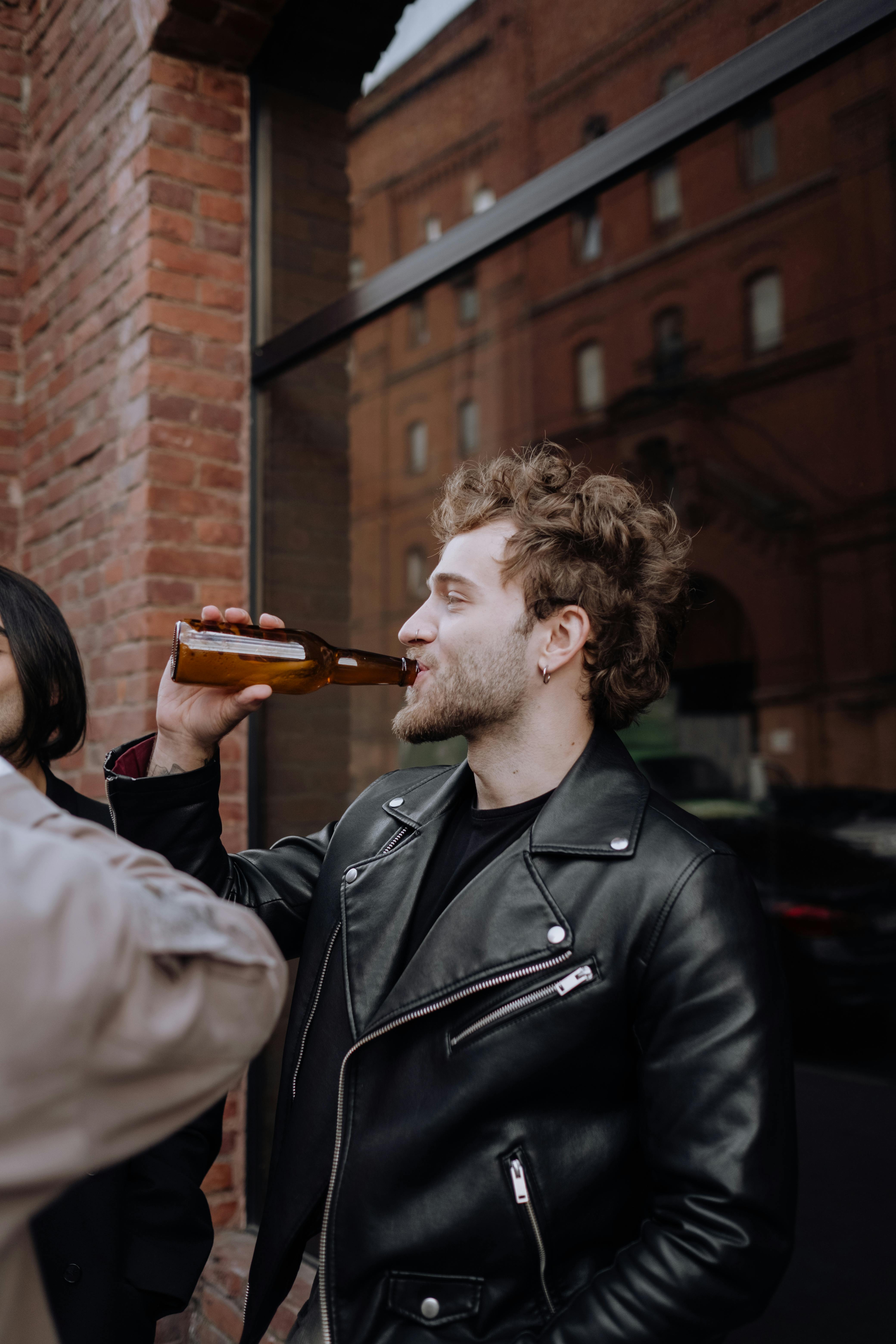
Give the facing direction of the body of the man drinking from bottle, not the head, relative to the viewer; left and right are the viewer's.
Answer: facing the viewer and to the left of the viewer

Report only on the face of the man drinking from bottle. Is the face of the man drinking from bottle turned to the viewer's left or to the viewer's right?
to the viewer's left

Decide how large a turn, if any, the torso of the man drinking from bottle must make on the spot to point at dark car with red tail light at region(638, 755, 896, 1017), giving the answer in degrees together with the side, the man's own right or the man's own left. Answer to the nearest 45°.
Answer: approximately 180°
